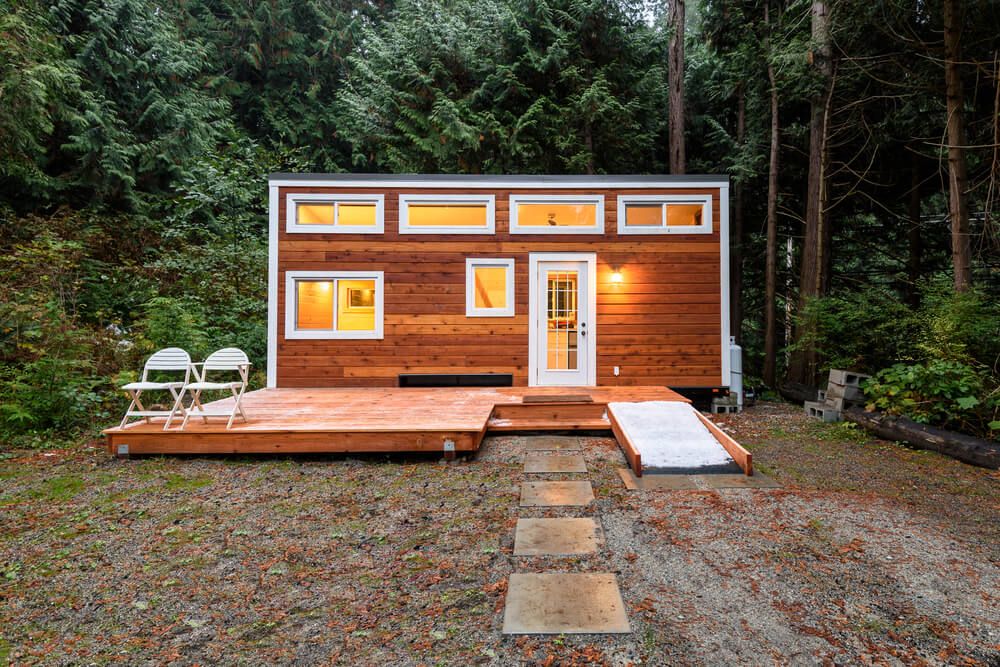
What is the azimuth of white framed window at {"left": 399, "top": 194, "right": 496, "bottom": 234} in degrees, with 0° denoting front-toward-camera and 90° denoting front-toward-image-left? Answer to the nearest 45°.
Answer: approximately 0°

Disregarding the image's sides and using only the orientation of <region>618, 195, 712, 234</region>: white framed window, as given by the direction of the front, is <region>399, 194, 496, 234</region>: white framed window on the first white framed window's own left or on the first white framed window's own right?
on the first white framed window's own right

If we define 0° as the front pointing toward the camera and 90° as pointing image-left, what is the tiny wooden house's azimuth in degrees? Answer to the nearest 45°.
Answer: approximately 0°

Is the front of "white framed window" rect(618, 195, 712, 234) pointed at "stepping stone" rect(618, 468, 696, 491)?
yes

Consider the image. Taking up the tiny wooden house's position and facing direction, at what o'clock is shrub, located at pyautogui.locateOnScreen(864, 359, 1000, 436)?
The shrub is roughly at 10 o'clock from the tiny wooden house.

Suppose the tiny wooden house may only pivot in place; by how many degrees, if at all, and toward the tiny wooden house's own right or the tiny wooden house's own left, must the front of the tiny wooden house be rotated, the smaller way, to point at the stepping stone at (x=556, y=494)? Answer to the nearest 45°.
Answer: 0° — it already faces it

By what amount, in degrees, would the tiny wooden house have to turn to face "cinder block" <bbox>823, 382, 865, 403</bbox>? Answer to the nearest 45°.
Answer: approximately 90° to its left

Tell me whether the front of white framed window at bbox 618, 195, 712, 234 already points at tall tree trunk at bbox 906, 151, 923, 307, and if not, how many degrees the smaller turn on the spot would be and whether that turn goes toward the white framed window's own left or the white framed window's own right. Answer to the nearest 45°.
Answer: approximately 135° to the white framed window's own left

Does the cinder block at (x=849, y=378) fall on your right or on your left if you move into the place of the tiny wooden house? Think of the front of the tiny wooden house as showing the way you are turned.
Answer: on your left

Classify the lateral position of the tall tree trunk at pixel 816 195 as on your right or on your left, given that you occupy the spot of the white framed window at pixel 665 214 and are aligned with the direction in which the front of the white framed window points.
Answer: on your left

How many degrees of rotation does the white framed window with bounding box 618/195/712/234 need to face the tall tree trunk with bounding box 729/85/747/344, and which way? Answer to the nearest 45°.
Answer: approximately 180°

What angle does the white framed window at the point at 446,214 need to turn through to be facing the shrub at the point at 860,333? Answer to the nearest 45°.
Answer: approximately 90° to its left

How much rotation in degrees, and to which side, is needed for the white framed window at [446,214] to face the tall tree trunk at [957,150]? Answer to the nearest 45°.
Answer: approximately 90° to its left
